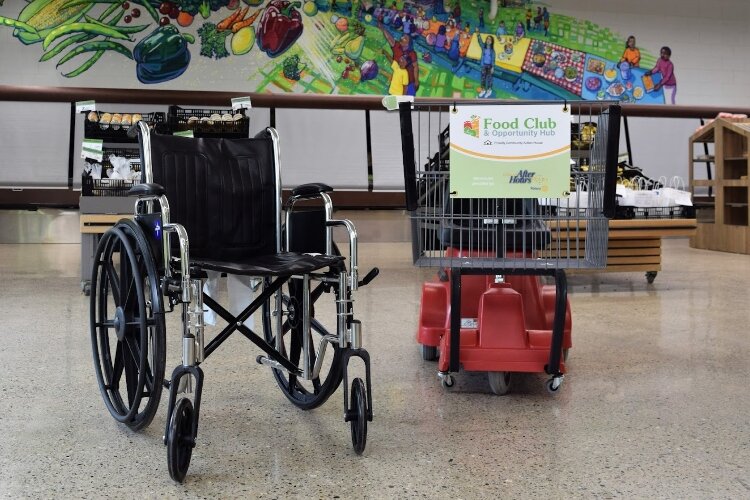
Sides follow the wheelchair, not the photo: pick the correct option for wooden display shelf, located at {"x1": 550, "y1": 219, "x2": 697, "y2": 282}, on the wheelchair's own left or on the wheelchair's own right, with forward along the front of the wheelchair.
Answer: on the wheelchair's own left

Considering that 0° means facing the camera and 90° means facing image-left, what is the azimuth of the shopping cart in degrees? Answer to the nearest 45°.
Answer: approximately 0°

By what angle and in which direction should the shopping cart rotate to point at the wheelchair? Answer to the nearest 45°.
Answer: approximately 45° to its right

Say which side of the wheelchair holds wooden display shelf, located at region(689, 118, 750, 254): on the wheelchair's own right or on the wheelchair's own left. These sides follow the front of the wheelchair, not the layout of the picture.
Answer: on the wheelchair's own left

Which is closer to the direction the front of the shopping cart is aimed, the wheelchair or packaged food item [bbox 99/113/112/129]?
the wheelchair
